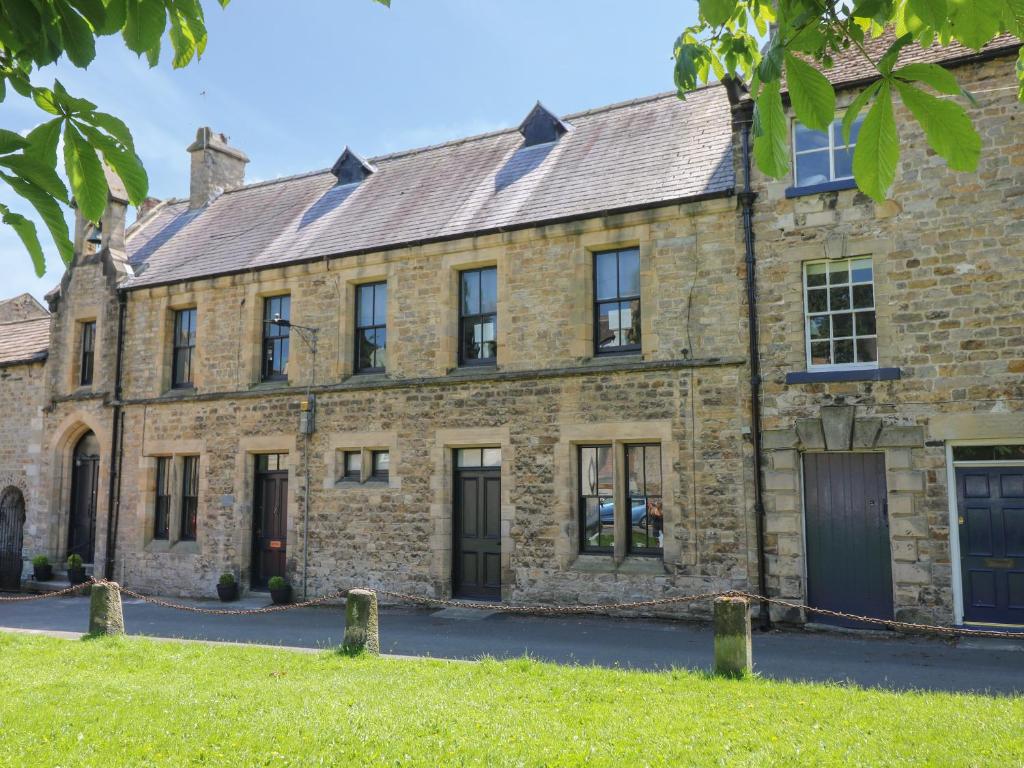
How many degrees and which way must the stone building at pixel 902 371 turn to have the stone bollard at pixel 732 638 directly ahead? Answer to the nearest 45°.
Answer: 0° — it already faces it

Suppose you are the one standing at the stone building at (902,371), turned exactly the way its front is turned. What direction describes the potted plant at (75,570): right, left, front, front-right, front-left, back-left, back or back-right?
right

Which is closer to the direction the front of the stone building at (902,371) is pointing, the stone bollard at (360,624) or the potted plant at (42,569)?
the stone bollard

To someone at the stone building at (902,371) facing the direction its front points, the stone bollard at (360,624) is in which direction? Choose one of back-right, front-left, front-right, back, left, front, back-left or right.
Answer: front-right

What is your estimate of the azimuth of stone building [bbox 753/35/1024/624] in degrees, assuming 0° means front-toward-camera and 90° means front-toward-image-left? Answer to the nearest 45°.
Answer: approximately 0°

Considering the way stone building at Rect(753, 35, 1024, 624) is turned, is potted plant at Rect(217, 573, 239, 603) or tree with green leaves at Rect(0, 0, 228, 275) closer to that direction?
the tree with green leaves

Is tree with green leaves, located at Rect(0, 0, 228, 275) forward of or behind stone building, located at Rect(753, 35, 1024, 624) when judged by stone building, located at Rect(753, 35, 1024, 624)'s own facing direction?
forward

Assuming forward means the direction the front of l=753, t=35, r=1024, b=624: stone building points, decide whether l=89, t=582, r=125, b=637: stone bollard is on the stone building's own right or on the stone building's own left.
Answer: on the stone building's own right

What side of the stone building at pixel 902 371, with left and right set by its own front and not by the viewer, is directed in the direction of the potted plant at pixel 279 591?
right

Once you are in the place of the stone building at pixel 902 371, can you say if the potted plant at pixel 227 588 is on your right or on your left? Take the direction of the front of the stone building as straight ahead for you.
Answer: on your right

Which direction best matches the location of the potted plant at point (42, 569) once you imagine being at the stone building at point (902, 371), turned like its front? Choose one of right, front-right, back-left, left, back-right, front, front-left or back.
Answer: right

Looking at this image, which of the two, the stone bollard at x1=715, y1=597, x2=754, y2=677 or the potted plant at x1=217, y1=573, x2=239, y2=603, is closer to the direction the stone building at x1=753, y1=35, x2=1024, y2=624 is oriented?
the stone bollard
